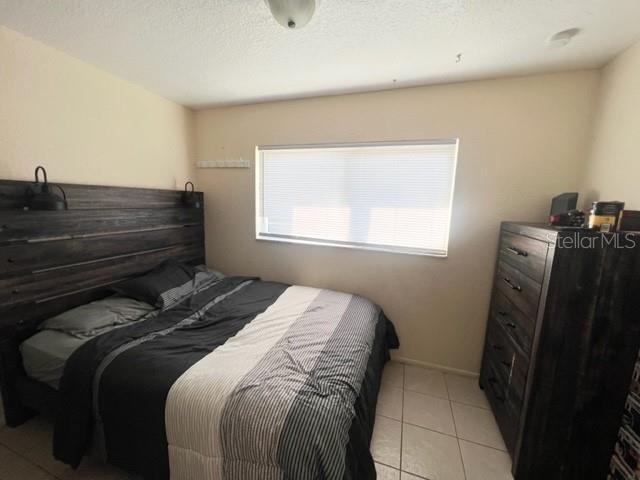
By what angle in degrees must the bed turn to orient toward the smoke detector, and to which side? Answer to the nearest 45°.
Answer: approximately 45° to its left

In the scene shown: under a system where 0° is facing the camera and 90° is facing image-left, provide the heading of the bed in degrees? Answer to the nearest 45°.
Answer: approximately 315°

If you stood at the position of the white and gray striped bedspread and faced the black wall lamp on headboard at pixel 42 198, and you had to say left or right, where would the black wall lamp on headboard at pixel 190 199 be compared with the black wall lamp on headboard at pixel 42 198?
right

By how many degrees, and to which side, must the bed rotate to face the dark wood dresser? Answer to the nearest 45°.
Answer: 0° — it already faces it
